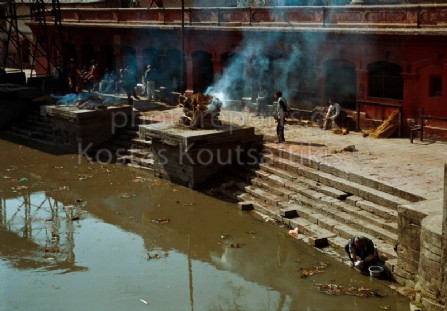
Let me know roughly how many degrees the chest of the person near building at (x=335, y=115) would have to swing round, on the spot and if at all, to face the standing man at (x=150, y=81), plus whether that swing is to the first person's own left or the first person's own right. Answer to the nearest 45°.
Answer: approximately 45° to the first person's own right

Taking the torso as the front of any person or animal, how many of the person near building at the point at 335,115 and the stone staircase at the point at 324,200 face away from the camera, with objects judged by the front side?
0

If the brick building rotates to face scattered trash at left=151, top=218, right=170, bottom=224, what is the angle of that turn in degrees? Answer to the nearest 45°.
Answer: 0° — it already faces it

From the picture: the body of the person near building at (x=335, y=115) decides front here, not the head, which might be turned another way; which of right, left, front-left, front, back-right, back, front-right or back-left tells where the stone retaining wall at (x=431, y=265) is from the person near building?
left

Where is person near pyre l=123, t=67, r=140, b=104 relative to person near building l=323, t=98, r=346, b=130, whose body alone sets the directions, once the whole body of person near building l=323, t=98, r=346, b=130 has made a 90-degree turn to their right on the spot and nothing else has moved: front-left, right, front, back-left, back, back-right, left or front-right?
front-left

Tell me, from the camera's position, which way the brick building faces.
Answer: facing the viewer and to the left of the viewer

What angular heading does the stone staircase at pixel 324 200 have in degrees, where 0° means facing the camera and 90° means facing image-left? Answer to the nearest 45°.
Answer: approximately 45°

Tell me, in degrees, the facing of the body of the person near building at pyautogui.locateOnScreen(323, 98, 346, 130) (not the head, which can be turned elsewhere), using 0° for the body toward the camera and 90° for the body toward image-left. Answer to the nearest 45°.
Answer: approximately 90°

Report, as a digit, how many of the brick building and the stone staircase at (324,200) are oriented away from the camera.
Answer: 0

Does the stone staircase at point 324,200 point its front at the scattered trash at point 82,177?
no

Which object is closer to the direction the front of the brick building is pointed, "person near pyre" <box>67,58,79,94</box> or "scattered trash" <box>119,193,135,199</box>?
the scattered trash

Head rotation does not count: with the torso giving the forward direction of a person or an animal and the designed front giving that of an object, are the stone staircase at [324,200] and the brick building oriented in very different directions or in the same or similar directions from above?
same or similar directions

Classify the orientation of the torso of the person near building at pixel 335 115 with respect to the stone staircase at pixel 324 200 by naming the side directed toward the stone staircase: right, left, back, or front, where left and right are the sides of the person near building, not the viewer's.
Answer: left

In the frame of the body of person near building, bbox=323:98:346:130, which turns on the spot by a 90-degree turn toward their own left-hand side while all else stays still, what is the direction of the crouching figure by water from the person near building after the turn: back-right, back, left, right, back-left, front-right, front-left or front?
front

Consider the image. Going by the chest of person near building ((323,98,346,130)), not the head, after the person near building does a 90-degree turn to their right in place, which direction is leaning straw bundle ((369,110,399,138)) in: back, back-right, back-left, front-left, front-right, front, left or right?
back-right

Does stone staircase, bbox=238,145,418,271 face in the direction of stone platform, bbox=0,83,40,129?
no

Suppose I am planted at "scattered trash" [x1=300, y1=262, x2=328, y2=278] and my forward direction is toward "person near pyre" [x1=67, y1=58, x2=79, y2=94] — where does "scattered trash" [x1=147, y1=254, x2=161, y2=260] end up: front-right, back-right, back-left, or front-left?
front-left

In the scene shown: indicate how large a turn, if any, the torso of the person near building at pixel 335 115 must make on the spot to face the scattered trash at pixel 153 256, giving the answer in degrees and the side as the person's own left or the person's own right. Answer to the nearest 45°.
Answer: approximately 45° to the person's own left

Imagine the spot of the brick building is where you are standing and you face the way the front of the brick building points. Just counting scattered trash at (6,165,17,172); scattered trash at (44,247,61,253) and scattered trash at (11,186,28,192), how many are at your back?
0
